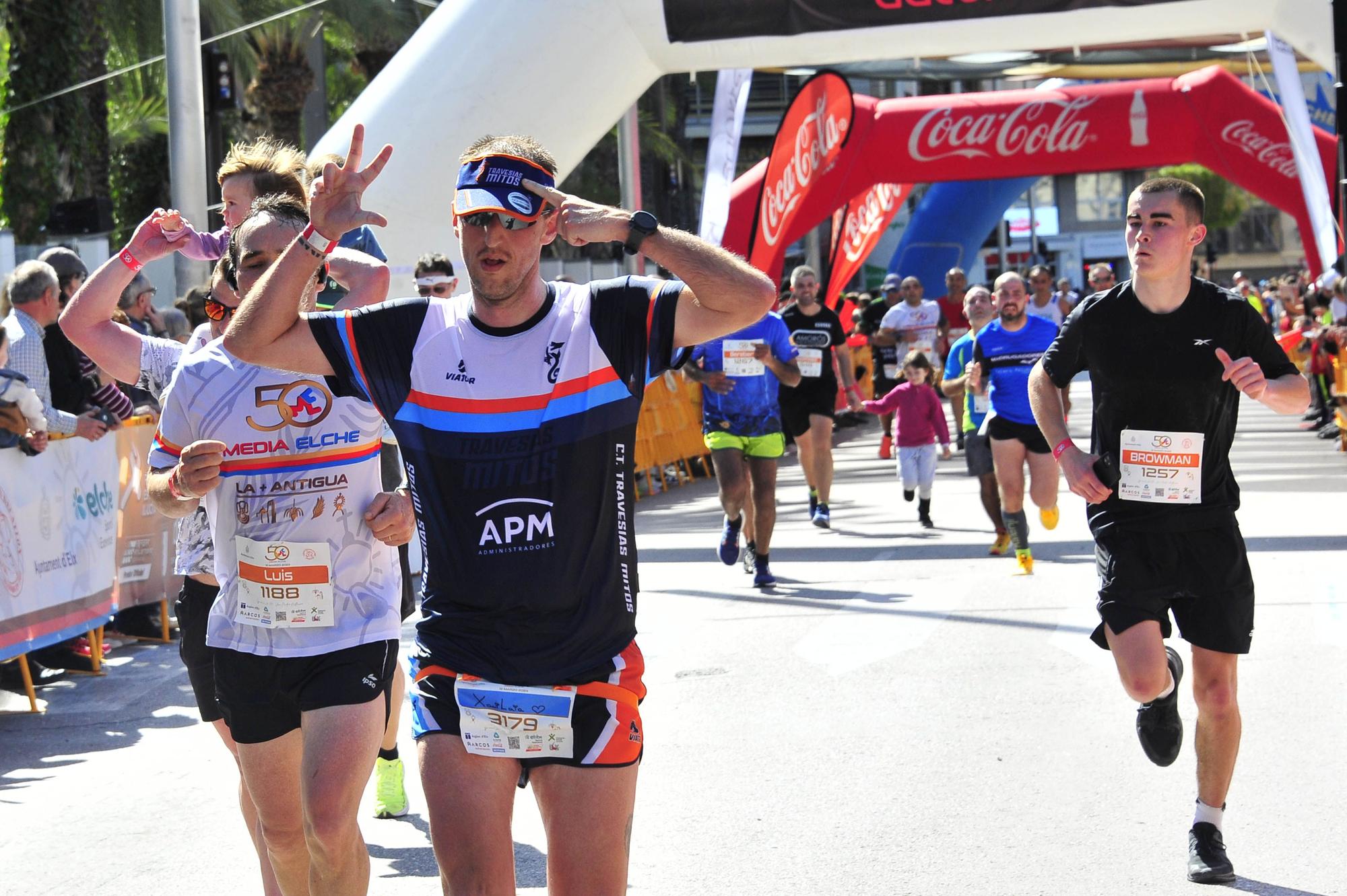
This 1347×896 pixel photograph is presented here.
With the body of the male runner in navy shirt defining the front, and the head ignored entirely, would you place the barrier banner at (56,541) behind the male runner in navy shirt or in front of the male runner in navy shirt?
behind

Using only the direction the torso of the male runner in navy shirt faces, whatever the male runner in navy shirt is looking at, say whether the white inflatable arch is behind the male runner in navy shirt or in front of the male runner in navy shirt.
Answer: behind

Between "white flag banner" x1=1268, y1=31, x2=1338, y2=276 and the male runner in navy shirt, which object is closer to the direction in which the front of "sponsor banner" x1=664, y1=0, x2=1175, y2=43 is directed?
the male runner in navy shirt

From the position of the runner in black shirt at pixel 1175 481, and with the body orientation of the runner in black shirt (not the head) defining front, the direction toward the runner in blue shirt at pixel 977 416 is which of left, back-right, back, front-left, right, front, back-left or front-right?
back

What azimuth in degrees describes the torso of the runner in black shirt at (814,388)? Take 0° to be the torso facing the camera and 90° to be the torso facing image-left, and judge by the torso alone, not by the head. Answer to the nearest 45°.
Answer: approximately 0°

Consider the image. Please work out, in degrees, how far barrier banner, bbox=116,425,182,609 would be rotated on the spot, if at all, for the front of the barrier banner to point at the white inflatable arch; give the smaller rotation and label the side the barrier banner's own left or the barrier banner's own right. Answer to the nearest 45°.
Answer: approximately 90° to the barrier banner's own left
